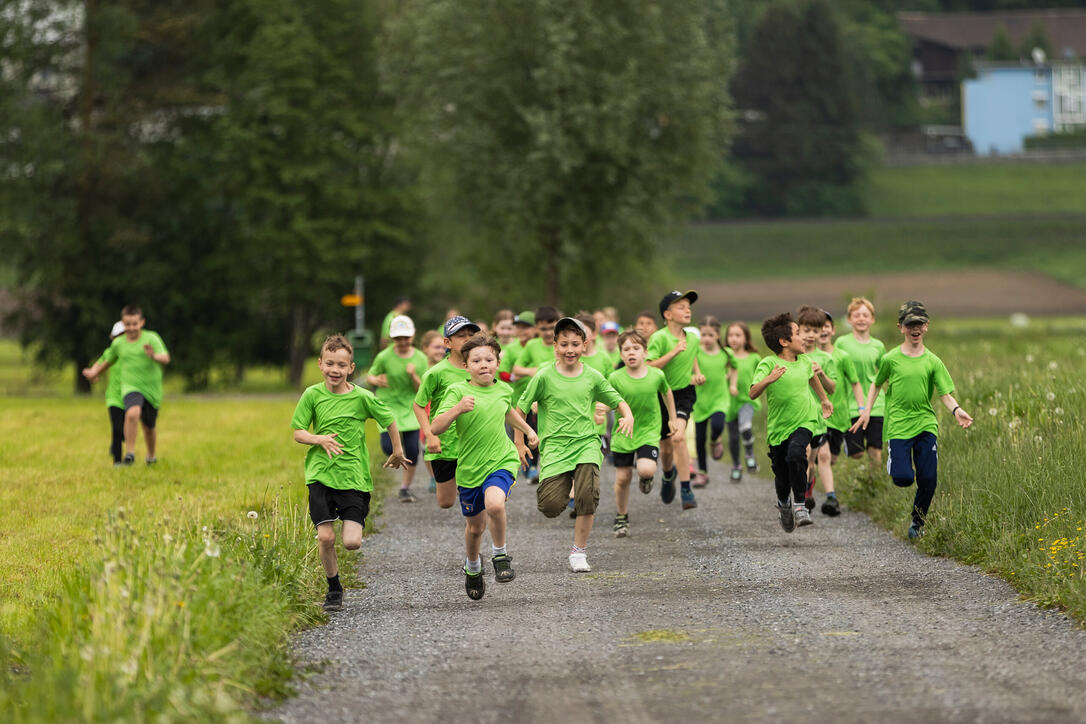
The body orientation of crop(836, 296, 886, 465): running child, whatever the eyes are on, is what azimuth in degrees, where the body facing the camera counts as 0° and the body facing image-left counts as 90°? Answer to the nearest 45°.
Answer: approximately 0°

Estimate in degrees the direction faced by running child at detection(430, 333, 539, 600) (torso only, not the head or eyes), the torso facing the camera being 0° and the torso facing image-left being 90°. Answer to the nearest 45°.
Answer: approximately 0°

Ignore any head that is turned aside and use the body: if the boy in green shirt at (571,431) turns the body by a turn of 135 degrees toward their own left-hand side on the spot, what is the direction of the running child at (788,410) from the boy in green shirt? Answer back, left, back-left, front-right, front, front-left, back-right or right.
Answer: front

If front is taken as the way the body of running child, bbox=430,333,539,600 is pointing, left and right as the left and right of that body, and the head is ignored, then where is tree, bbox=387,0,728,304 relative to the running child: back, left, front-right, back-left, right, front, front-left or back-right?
back

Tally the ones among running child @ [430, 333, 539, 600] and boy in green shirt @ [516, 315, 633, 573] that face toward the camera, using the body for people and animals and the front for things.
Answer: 2

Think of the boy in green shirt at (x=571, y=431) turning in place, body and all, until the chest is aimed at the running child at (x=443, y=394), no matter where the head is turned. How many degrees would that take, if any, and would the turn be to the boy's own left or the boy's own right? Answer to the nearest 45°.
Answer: approximately 135° to the boy's own right
